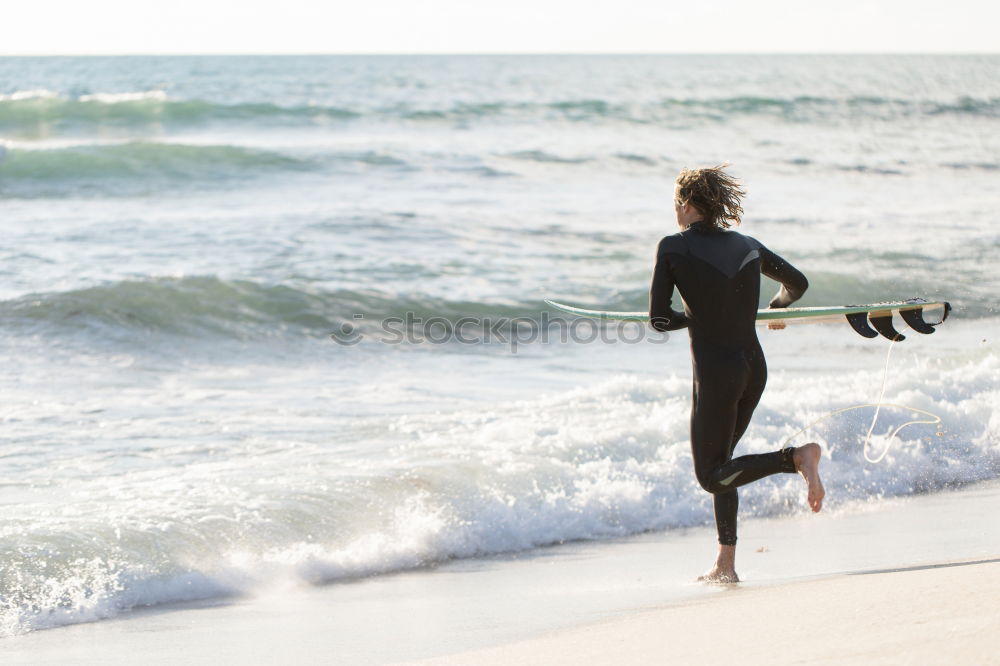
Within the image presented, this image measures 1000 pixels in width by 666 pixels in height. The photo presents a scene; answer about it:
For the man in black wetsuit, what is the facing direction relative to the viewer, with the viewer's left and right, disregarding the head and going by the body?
facing away from the viewer and to the left of the viewer

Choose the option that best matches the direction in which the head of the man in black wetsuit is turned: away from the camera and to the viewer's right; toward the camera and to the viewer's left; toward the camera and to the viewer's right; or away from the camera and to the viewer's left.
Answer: away from the camera and to the viewer's left
